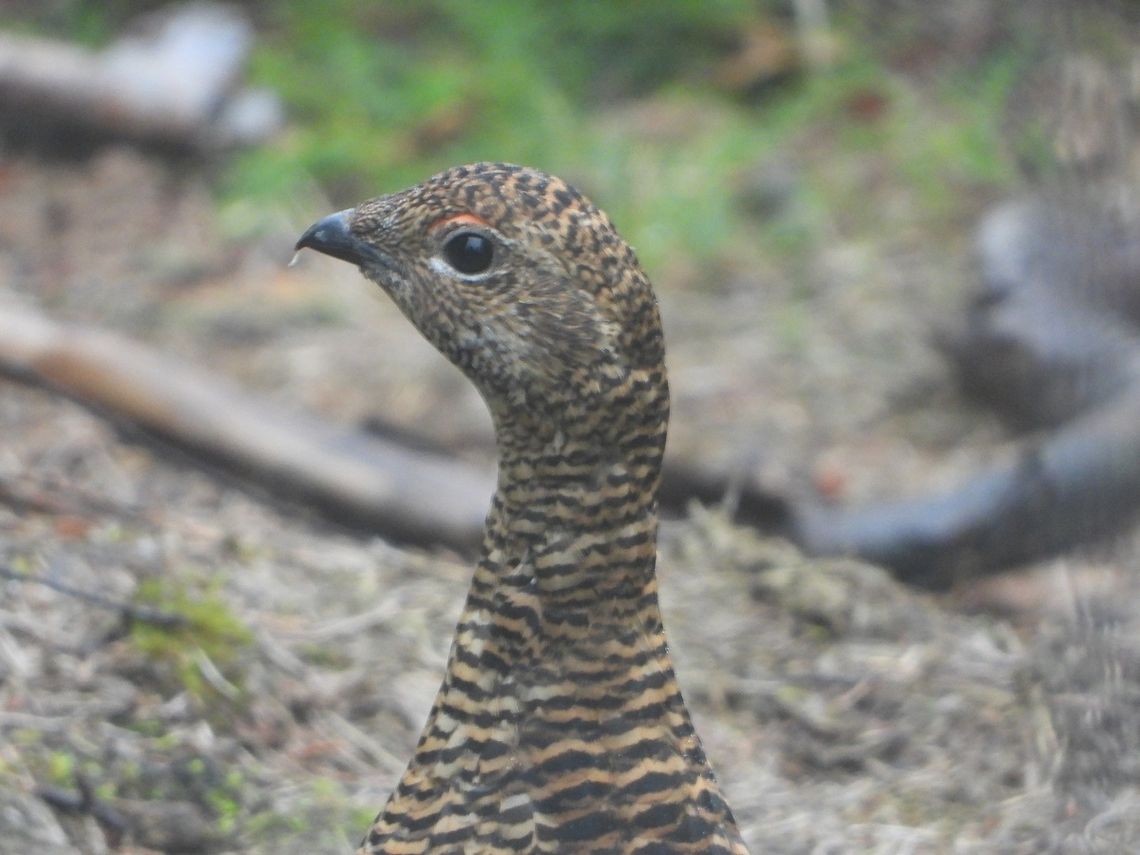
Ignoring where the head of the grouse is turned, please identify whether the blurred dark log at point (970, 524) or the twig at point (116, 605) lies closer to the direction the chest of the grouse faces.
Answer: the twig

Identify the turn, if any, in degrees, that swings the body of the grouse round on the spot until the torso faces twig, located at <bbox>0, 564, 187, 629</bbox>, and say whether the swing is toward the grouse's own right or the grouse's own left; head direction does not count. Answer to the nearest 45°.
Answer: approximately 45° to the grouse's own right

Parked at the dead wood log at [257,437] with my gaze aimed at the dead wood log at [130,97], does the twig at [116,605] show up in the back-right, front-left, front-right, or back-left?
back-left

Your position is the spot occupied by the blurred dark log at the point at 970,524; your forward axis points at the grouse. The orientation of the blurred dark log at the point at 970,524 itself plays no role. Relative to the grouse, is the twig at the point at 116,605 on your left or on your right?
right

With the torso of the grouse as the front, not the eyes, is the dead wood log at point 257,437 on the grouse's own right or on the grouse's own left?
on the grouse's own right
